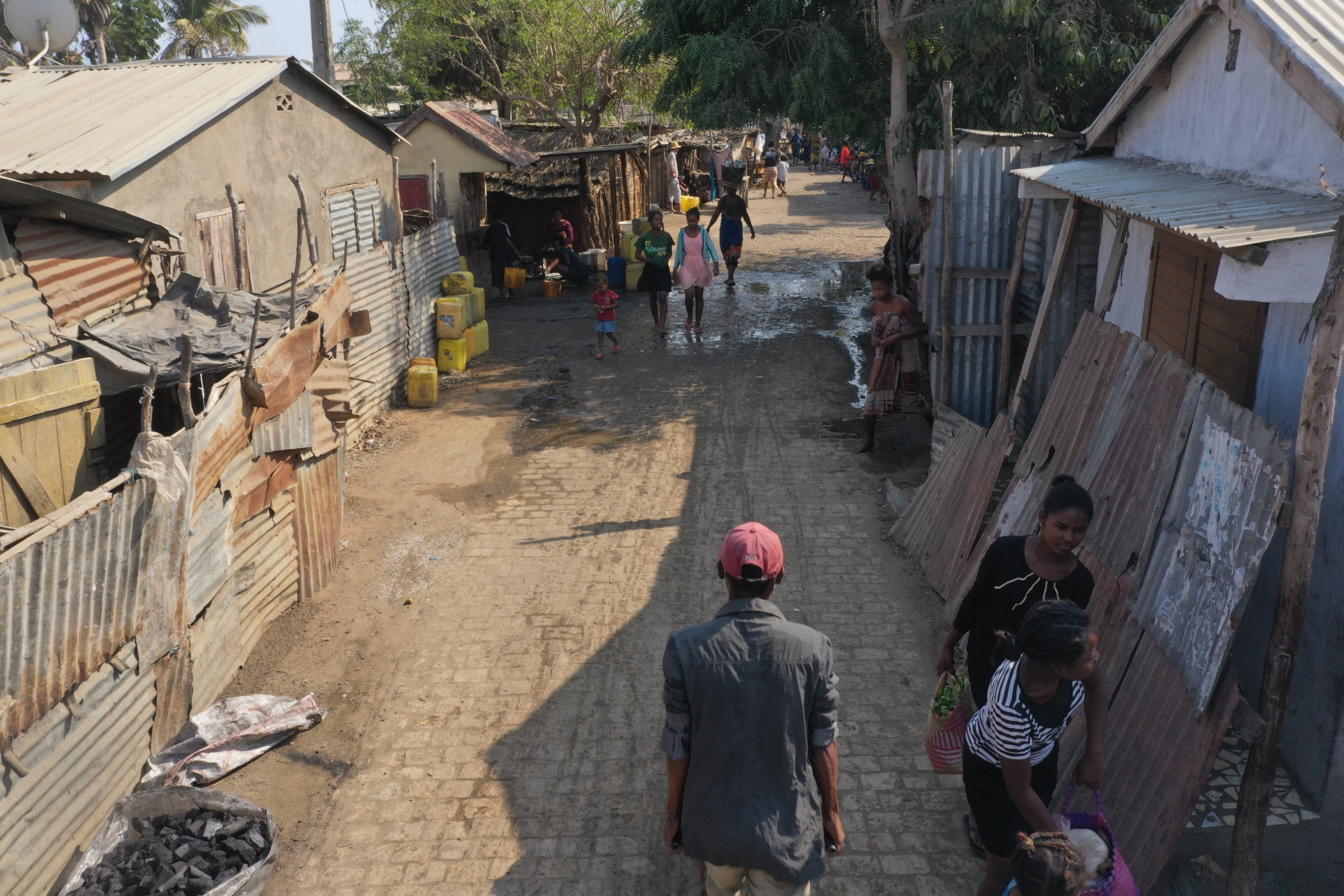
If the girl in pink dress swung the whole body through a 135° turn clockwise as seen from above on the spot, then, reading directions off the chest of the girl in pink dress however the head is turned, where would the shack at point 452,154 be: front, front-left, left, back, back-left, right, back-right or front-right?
front

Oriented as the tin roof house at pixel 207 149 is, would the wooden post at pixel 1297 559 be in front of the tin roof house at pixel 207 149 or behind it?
in front

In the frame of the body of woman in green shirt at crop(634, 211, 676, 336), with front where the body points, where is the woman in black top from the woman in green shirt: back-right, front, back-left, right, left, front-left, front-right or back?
front

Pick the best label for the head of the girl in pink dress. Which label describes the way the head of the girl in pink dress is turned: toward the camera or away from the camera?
toward the camera

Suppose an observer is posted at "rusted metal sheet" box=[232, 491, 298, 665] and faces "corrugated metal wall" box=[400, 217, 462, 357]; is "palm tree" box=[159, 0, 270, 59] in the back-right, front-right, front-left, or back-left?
front-left

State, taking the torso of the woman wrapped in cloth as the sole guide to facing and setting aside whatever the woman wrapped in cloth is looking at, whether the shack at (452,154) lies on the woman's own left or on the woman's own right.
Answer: on the woman's own right

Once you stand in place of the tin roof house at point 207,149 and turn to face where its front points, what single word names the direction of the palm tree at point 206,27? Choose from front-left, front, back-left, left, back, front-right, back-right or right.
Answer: back-left

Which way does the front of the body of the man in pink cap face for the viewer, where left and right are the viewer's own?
facing away from the viewer

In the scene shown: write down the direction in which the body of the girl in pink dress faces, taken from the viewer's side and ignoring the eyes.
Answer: toward the camera

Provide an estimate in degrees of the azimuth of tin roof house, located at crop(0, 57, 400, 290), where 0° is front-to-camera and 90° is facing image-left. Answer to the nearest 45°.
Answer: approximately 315°

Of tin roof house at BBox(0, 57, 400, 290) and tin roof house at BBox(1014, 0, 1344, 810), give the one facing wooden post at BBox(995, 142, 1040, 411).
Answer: tin roof house at BBox(0, 57, 400, 290)

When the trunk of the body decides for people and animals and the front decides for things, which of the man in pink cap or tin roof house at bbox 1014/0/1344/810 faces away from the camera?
the man in pink cap

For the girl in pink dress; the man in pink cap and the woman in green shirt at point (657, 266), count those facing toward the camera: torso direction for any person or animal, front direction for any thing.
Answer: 2

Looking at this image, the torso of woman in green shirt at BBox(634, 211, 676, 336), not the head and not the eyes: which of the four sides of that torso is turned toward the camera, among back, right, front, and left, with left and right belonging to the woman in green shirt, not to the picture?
front

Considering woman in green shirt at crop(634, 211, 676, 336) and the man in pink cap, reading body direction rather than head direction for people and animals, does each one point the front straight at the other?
yes

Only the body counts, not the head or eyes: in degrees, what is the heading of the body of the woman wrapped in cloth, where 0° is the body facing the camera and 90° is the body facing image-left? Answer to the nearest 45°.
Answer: approximately 45°

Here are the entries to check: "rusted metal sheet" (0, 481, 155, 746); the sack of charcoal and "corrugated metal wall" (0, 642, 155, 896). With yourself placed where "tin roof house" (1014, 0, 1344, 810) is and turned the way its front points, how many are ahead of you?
3

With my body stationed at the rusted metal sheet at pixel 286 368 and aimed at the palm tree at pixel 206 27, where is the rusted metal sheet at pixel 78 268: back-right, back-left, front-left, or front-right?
front-left

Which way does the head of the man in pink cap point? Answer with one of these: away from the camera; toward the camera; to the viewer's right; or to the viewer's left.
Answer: away from the camera
